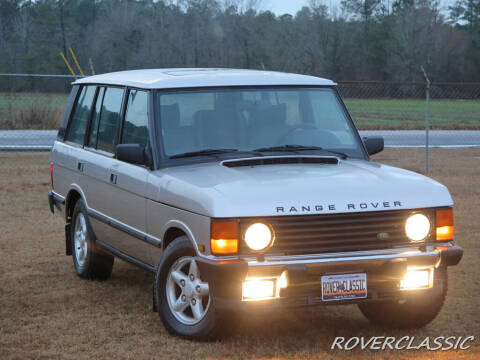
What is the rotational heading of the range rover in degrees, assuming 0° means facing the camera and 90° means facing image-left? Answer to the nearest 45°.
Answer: approximately 315°
